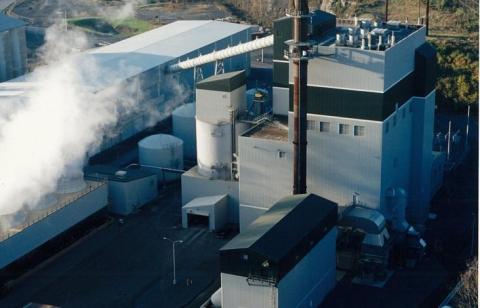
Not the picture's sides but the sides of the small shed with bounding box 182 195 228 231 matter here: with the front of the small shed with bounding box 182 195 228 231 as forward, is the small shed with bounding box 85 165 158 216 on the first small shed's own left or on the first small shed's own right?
on the first small shed's own right

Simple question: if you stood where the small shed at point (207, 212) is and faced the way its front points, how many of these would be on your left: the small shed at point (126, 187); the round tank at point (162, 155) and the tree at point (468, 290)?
1

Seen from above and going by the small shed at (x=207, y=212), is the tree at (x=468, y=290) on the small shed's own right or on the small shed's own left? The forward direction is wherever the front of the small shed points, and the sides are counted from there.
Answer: on the small shed's own left

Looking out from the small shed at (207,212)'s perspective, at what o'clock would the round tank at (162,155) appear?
The round tank is roughly at 4 o'clock from the small shed.

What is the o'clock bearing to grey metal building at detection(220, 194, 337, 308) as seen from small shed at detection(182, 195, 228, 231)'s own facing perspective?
The grey metal building is roughly at 10 o'clock from the small shed.

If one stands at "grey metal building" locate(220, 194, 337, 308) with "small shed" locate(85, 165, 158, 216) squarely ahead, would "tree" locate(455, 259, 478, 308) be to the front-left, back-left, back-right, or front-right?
back-right

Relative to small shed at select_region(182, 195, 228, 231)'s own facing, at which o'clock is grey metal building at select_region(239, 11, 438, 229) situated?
The grey metal building is roughly at 8 o'clock from the small shed.

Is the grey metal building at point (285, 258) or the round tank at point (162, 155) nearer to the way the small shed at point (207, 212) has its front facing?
the grey metal building

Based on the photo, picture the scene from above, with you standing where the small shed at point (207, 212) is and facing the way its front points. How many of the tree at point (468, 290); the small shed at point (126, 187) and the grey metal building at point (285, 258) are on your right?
1

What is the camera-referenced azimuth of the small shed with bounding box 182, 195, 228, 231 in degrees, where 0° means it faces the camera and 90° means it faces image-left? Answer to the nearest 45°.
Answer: approximately 45°
